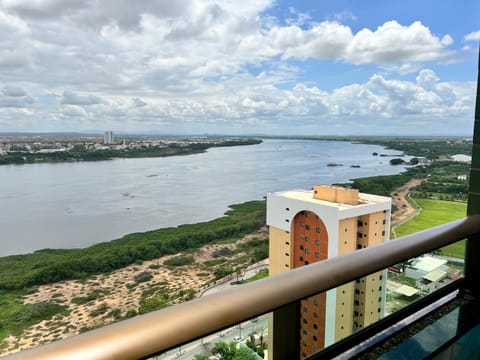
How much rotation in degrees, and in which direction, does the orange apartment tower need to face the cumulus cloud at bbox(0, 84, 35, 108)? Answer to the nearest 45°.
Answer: approximately 45° to its right

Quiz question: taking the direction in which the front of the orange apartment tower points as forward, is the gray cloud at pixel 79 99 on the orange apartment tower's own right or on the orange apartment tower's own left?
on the orange apartment tower's own right

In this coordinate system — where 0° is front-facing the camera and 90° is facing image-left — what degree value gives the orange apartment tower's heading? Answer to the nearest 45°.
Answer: approximately 45°

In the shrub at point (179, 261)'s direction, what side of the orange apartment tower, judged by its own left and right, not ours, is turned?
right

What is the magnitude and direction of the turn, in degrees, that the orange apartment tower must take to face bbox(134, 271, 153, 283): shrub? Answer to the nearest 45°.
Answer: approximately 45° to its right

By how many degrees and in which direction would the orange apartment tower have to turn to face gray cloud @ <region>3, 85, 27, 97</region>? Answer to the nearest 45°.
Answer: approximately 45° to its right

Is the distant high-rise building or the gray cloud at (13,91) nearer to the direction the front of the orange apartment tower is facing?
the gray cloud

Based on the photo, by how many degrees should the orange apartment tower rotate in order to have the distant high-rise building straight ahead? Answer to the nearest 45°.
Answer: approximately 90° to its right

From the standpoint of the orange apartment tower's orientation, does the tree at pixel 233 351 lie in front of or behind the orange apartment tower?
in front

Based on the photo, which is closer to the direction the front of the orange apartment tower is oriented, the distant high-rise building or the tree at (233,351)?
the tree
